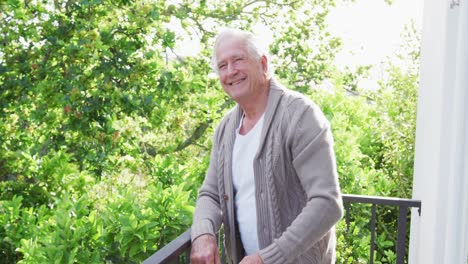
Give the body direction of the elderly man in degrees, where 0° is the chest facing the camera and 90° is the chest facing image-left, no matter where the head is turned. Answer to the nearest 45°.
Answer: approximately 45°
